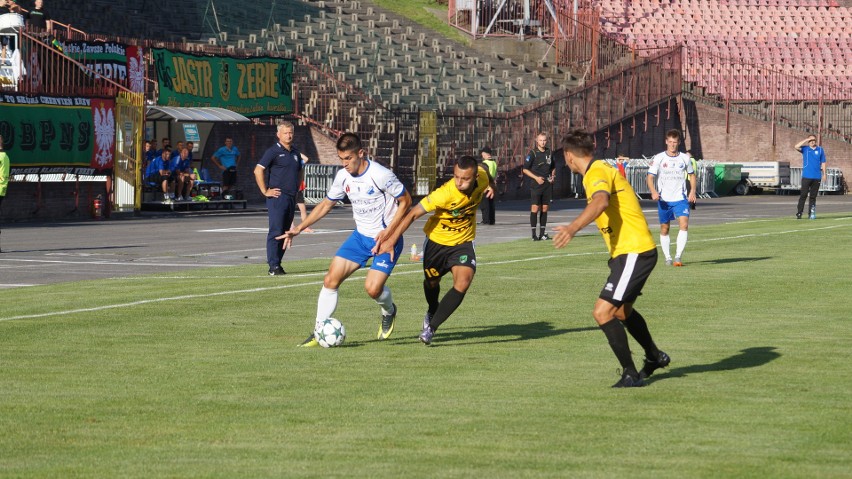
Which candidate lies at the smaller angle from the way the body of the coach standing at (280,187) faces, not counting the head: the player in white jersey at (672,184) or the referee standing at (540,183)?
the player in white jersey

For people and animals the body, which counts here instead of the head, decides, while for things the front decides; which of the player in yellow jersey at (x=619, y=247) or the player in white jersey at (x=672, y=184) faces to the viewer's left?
the player in yellow jersey

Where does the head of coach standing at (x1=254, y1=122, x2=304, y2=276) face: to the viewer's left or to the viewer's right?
to the viewer's right

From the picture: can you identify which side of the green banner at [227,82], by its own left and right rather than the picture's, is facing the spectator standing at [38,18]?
right

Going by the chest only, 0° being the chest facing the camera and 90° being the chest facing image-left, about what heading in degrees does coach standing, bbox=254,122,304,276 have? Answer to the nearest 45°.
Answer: approximately 315°

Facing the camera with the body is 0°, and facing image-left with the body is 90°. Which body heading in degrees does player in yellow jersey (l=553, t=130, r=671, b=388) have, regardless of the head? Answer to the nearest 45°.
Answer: approximately 90°
